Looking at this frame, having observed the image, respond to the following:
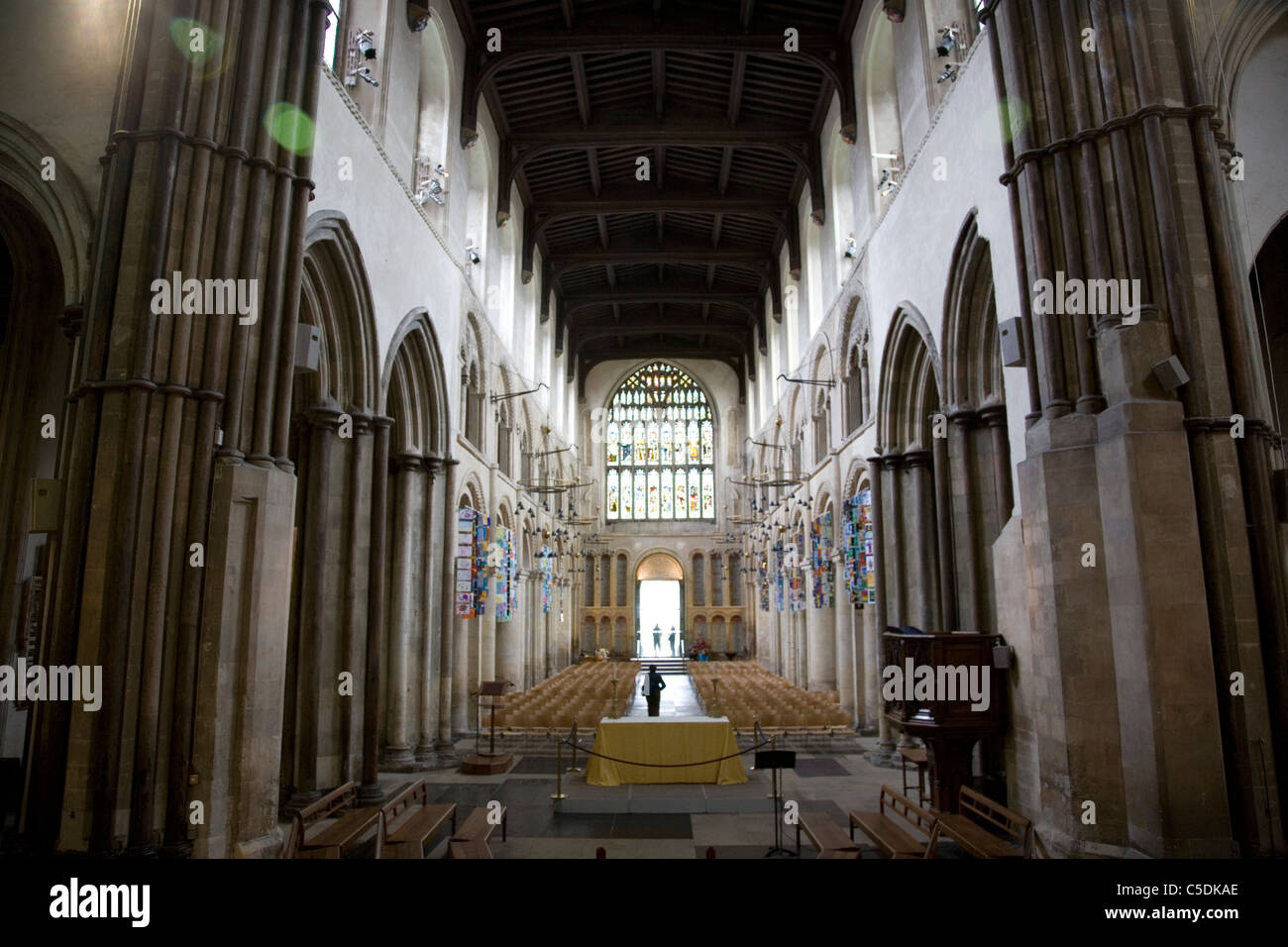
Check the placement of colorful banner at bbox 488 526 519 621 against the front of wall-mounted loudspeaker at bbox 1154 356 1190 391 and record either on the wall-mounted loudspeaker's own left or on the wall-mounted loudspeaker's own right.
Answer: on the wall-mounted loudspeaker's own right

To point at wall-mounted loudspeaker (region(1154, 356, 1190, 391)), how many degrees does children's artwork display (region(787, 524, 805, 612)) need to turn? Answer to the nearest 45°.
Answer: approximately 90° to its left

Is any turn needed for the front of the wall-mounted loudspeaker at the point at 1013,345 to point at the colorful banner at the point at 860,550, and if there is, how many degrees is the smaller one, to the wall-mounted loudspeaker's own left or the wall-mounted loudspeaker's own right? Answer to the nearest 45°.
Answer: approximately 135° to the wall-mounted loudspeaker's own right

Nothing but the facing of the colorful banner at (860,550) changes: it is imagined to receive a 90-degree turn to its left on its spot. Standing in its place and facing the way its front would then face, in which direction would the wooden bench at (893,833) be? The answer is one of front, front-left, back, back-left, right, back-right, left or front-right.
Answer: front-right

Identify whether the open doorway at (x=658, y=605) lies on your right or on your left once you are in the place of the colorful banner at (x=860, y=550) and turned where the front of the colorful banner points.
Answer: on your right

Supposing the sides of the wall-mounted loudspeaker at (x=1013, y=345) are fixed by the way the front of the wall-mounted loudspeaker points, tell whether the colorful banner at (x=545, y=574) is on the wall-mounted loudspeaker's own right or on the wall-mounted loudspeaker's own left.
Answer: on the wall-mounted loudspeaker's own right

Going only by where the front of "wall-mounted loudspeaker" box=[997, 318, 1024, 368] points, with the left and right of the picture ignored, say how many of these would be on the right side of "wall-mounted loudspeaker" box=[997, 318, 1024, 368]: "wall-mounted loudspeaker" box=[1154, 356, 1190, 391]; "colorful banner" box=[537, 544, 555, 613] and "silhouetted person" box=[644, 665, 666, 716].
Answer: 2

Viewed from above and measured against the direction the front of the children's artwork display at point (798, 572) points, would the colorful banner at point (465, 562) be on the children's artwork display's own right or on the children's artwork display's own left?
on the children's artwork display's own left

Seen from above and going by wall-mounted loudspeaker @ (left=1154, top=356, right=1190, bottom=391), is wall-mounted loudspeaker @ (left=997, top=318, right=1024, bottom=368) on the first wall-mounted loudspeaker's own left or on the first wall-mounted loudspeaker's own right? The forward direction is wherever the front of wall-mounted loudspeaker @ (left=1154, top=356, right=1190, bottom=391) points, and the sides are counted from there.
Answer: on the first wall-mounted loudspeaker's own right

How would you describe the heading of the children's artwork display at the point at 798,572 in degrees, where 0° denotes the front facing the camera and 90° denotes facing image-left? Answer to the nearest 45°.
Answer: approximately 90°

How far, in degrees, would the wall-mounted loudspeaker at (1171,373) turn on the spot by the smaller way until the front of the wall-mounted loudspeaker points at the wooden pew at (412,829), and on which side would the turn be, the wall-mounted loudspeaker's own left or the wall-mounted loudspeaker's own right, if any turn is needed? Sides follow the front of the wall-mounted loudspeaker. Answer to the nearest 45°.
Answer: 0° — it already faces it
